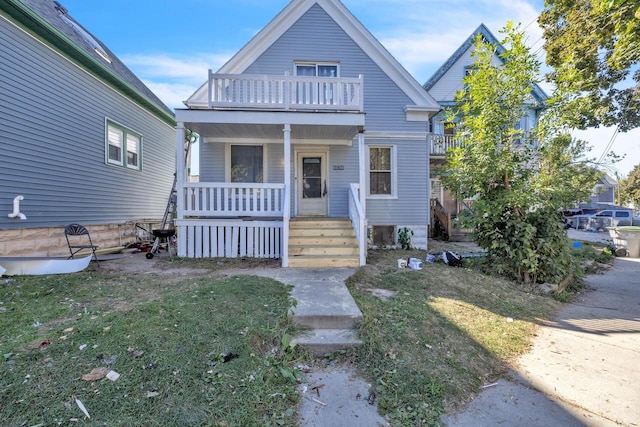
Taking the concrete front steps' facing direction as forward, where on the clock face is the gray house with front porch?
The gray house with front porch is roughly at 6 o'clock from the concrete front steps.

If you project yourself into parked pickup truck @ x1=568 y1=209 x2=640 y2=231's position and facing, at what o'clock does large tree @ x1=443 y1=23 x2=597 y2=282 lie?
The large tree is roughly at 9 o'clock from the parked pickup truck.

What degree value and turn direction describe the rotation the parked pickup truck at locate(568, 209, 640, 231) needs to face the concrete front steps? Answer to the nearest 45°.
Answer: approximately 90° to its left

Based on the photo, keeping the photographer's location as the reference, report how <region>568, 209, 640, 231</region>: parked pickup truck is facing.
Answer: facing to the left of the viewer

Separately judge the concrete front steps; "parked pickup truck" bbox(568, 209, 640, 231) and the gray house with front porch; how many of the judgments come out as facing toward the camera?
2

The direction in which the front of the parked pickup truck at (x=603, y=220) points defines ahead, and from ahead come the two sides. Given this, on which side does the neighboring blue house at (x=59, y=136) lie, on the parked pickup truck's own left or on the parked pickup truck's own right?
on the parked pickup truck's own left

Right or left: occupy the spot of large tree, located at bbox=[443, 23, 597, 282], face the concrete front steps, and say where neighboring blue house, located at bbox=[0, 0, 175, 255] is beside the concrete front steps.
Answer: right

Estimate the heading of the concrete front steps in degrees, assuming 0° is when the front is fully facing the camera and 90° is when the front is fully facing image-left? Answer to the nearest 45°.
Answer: approximately 0°
